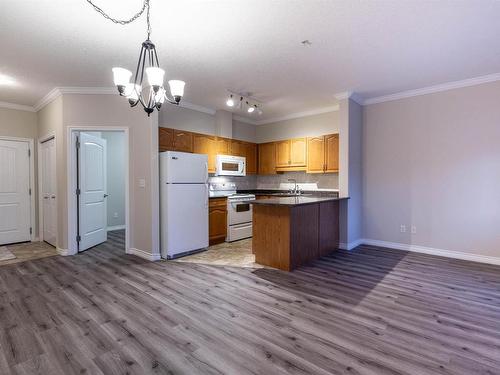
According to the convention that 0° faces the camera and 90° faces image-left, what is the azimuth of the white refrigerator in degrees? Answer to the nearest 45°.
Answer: approximately 315°

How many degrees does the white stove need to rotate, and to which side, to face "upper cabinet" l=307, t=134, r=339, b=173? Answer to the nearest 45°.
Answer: approximately 45° to its left

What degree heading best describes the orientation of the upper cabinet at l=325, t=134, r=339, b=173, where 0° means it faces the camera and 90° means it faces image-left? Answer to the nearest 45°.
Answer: approximately 45°

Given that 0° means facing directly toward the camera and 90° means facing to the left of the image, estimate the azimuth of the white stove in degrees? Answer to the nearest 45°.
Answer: approximately 315°

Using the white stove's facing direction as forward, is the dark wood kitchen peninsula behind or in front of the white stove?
in front

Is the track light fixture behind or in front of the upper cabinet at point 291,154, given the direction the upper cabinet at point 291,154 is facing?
in front
